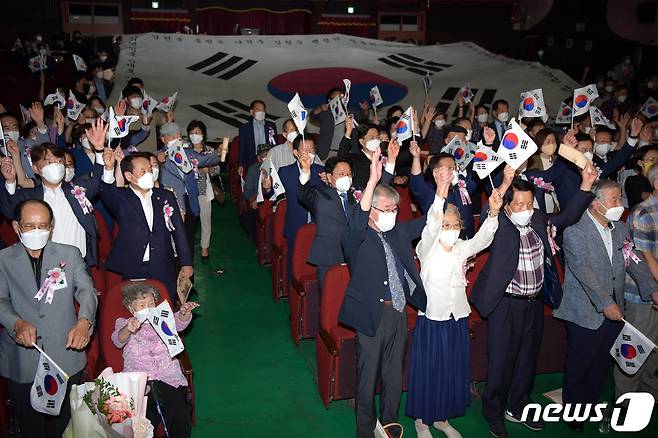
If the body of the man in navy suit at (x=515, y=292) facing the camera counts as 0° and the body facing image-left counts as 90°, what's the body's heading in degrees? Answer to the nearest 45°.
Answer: approximately 315°

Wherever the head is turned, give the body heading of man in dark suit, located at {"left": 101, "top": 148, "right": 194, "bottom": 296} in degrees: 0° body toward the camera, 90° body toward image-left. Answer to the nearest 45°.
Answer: approximately 315°

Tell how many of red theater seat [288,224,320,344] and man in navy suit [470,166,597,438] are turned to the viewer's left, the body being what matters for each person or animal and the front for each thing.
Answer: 0

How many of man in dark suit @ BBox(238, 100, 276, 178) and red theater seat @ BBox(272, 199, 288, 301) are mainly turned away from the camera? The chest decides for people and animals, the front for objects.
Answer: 0

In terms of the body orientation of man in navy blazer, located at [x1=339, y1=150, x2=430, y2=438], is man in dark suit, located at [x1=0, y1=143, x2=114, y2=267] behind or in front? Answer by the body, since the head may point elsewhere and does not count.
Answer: behind

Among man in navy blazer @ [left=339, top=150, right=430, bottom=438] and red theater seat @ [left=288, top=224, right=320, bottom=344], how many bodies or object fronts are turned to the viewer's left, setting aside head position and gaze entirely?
0

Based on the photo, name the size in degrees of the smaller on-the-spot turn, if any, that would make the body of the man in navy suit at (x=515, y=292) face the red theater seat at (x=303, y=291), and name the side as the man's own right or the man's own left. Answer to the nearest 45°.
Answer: approximately 135° to the man's own right

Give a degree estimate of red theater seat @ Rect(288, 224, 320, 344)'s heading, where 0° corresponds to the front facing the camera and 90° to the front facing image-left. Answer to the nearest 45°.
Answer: approximately 315°

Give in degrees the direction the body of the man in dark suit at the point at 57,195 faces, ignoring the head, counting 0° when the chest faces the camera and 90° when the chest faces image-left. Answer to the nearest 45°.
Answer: approximately 0°
